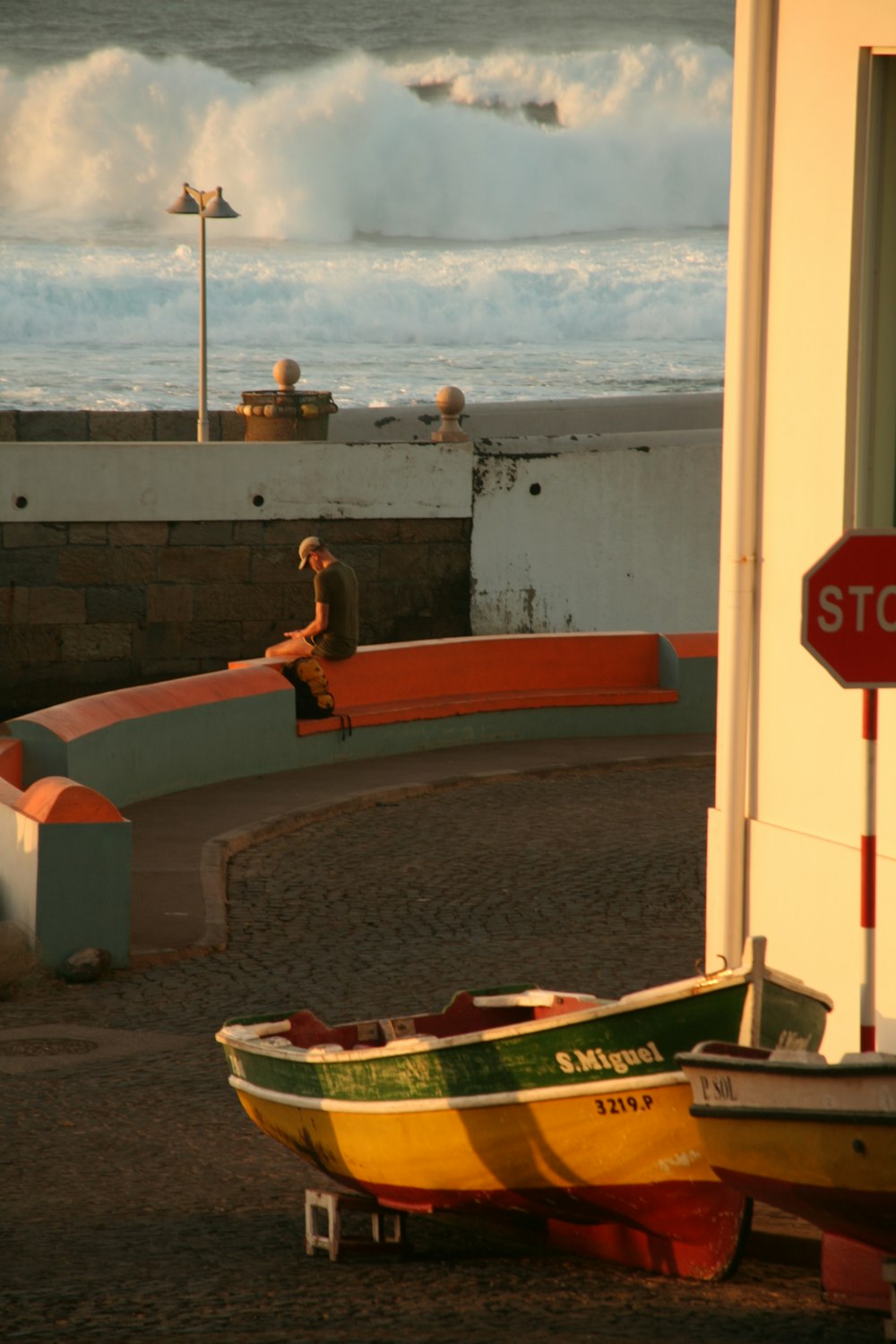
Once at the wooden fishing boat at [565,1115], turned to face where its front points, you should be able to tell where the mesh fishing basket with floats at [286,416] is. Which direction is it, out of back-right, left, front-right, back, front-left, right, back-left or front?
back-left

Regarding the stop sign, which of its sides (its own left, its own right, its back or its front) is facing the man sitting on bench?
back

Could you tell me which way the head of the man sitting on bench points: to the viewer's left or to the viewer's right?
to the viewer's left

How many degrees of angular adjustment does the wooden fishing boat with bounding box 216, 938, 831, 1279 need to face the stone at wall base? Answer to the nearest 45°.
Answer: approximately 180°

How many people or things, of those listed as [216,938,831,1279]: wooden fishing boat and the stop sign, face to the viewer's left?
0

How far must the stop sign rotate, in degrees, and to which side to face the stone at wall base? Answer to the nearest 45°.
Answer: approximately 135° to its right

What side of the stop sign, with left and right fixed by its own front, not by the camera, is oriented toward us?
front

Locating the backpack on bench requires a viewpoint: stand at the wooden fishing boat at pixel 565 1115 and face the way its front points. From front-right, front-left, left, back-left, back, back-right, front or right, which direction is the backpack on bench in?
back-left

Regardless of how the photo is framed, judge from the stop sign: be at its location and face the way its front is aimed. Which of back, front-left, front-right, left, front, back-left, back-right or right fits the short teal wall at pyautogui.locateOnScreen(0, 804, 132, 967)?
back-right

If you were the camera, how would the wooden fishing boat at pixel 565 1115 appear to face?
facing the viewer and to the right of the viewer
